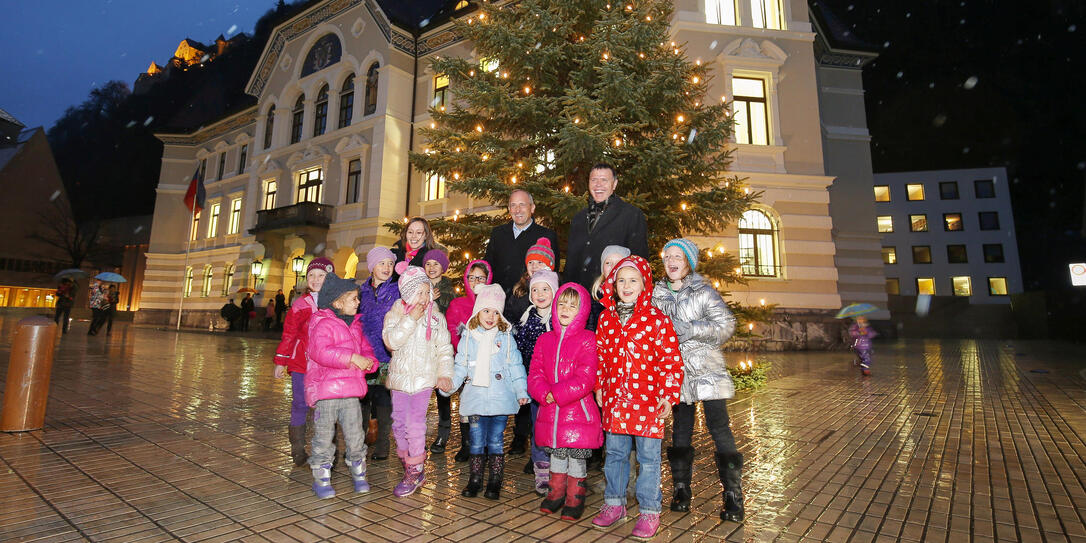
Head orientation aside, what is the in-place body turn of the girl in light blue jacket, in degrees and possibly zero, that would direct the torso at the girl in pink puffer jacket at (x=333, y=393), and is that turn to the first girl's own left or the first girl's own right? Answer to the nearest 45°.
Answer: approximately 90° to the first girl's own right

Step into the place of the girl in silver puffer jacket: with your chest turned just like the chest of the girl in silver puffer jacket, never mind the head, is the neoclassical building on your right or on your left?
on your right

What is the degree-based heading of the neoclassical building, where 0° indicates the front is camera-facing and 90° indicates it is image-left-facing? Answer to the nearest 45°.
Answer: approximately 45°

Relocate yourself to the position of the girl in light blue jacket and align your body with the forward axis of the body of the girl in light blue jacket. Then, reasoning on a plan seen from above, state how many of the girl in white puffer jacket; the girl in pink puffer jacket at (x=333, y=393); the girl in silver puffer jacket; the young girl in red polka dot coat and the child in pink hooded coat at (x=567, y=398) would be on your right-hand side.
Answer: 2

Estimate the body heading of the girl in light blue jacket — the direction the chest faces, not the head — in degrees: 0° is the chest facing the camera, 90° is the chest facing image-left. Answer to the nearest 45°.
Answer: approximately 0°

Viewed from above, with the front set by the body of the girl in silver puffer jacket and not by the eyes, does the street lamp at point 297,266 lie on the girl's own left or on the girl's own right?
on the girl's own right
